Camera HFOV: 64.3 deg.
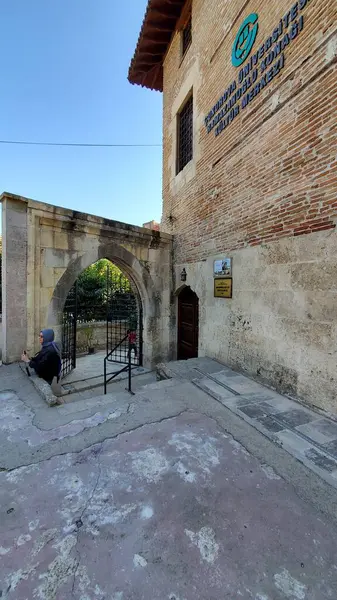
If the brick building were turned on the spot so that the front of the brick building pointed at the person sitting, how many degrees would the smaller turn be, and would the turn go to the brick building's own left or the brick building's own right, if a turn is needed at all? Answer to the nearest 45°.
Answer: approximately 45° to the brick building's own right

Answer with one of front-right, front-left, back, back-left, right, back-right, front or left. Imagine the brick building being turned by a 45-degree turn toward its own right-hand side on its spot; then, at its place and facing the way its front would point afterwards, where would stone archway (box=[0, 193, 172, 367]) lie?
front

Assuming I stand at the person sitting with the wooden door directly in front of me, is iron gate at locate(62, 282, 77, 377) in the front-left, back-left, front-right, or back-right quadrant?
front-left

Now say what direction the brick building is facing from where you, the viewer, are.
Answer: facing the viewer and to the left of the viewer

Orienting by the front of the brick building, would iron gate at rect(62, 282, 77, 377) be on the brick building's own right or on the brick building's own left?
on the brick building's own right
